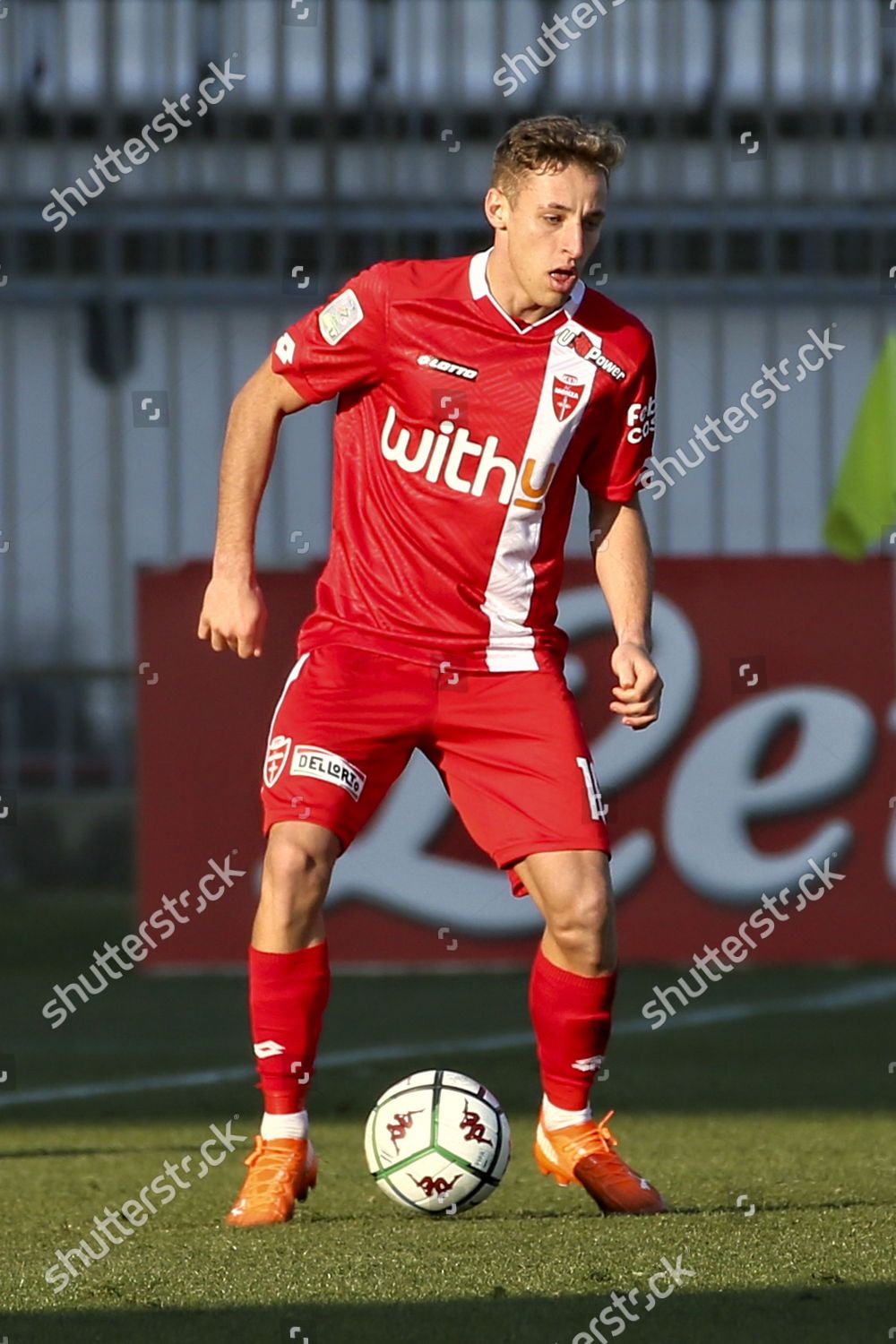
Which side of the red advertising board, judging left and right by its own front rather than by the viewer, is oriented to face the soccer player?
front

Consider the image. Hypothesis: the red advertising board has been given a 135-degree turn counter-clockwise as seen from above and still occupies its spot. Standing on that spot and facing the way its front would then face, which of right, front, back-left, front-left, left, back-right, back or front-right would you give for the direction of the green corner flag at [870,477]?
front

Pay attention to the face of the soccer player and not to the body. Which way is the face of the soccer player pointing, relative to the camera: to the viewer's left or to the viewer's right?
to the viewer's right

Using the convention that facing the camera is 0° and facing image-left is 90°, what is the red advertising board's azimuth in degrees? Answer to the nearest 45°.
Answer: approximately 0°

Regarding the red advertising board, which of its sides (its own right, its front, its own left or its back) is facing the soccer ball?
front
